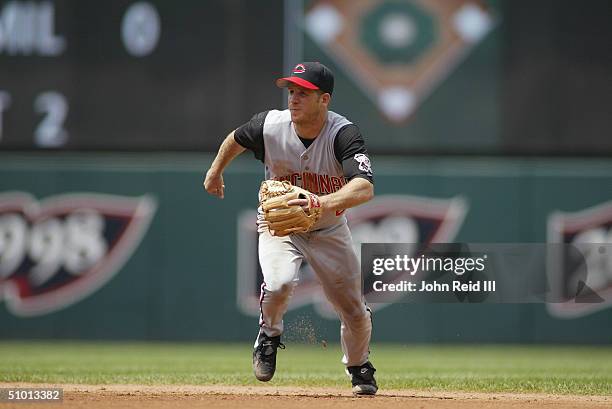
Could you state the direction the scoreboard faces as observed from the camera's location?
facing the viewer

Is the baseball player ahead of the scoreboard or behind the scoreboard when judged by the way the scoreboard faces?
ahead

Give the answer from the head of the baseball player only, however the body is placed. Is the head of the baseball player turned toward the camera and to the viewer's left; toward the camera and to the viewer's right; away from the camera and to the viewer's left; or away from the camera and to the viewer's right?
toward the camera and to the viewer's left
